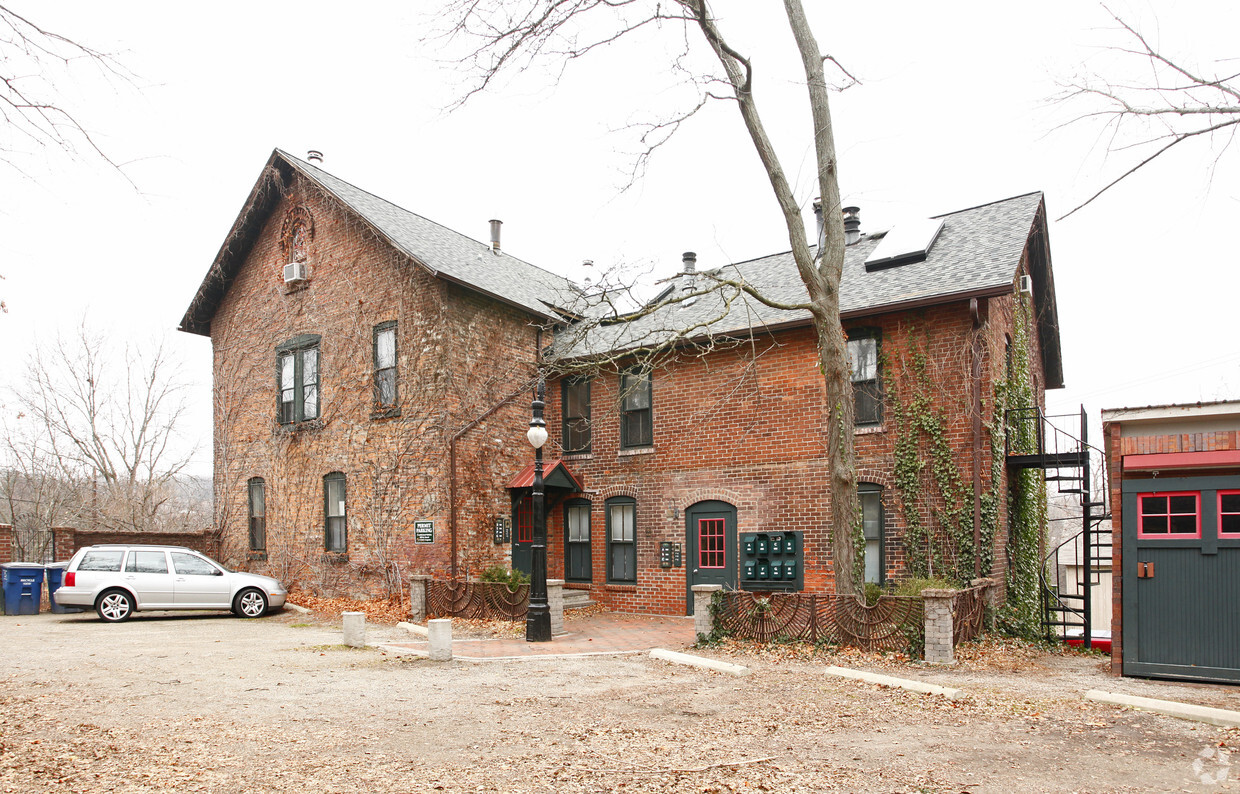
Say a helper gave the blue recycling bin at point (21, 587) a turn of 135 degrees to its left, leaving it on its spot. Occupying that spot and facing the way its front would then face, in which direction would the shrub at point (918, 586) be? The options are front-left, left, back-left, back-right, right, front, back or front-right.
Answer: right

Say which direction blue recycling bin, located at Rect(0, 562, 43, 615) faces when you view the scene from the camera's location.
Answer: facing the viewer

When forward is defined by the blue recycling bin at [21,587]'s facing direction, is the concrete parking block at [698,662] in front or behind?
in front

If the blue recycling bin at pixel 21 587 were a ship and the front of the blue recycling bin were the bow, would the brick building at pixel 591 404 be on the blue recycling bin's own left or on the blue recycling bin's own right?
on the blue recycling bin's own left

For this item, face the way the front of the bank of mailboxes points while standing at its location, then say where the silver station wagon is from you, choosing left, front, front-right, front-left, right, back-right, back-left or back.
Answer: right

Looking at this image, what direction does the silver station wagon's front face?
to the viewer's right

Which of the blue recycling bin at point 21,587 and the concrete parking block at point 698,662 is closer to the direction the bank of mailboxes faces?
the concrete parking block

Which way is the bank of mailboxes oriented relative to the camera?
toward the camera

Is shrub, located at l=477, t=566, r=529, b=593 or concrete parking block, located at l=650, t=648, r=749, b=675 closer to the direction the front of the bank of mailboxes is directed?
the concrete parking block

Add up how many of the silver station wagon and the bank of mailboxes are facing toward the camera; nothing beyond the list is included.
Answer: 1

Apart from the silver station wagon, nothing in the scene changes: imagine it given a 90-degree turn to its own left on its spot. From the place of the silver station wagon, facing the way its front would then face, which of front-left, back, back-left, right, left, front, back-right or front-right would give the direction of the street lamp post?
back-right
